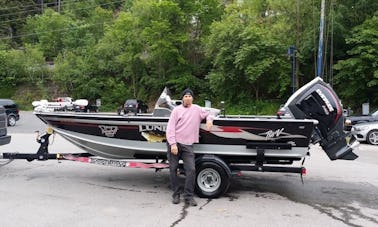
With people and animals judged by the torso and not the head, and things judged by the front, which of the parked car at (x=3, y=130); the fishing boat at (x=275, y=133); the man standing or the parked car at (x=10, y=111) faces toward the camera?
the man standing

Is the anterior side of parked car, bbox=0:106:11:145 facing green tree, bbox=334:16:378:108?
no

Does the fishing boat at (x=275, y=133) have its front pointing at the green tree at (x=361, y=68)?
no

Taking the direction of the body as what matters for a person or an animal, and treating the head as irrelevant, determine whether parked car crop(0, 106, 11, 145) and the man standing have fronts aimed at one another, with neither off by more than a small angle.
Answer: no

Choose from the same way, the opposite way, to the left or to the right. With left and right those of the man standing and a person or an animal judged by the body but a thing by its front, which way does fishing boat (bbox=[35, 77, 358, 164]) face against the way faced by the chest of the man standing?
to the right

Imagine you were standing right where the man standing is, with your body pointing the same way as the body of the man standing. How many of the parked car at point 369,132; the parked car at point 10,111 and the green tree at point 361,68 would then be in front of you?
0

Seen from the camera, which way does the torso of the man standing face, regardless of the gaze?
toward the camera

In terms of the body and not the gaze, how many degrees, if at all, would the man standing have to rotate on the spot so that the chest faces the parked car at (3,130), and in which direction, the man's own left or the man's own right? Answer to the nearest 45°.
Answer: approximately 135° to the man's own right

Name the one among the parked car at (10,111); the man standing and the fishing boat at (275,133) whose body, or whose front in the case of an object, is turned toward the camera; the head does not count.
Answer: the man standing

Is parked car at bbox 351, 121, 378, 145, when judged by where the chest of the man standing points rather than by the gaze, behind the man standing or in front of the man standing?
behind

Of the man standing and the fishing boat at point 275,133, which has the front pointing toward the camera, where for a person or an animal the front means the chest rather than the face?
the man standing

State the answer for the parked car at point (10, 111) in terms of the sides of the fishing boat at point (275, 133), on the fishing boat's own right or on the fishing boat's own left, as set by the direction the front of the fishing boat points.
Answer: on the fishing boat's own right

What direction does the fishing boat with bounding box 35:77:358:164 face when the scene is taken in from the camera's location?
facing to the left of the viewer

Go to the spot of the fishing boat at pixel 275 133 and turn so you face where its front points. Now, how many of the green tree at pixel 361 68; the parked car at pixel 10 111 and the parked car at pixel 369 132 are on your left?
0
